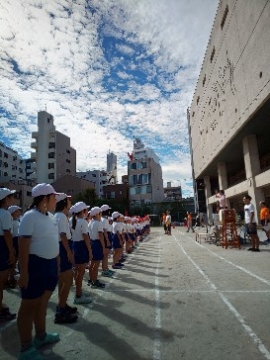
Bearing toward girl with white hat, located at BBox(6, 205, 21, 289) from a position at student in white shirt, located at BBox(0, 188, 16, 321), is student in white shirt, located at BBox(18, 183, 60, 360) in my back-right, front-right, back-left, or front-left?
back-right

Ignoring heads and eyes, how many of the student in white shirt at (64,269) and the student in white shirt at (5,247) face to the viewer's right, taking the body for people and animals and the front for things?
2

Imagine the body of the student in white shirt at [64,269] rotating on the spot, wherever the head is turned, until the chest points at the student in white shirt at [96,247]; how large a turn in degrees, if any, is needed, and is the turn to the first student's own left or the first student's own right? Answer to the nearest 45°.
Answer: approximately 90° to the first student's own left

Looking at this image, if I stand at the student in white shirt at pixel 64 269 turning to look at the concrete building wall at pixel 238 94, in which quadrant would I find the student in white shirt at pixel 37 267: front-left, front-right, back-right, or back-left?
back-right

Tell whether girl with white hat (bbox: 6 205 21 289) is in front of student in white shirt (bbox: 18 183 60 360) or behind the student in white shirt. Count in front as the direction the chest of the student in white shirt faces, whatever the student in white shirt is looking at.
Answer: behind

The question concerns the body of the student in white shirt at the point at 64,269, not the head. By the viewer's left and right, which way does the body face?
facing to the right of the viewer

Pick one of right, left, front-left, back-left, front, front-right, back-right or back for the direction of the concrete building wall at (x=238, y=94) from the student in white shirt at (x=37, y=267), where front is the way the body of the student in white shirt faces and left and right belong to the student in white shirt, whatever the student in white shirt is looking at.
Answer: left

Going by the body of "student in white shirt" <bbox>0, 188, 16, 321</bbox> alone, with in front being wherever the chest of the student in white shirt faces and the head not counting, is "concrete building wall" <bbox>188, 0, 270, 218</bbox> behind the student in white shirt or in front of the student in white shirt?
in front

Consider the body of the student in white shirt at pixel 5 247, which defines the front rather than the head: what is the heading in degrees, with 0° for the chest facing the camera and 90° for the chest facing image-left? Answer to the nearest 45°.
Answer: approximately 270°

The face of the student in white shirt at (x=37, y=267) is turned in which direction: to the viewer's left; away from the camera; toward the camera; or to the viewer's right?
to the viewer's right

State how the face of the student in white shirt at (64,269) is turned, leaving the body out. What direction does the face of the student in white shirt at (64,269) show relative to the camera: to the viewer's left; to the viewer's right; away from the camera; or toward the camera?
to the viewer's right

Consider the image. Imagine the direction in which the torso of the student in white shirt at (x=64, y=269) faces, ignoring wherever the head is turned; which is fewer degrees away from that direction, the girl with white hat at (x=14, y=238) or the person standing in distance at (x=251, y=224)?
the person standing in distance

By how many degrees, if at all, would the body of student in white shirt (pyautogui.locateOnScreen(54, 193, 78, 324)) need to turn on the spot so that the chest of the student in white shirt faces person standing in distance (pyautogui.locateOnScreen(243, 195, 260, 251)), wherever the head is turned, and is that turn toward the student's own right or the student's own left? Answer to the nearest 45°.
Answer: approximately 45° to the student's own left

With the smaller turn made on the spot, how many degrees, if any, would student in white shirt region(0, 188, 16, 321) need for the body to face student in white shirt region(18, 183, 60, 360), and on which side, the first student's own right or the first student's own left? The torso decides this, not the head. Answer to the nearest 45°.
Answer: approximately 90° to the first student's own right
